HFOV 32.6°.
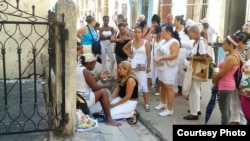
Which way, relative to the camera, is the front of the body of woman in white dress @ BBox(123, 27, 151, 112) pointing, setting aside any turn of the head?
toward the camera

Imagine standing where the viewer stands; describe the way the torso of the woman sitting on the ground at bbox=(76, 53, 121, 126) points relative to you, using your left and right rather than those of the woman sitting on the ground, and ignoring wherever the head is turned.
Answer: facing to the right of the viewer

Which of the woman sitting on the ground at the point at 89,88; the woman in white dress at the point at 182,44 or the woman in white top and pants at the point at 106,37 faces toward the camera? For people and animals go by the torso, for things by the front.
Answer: the woman in white top and pants at the point at 106,37

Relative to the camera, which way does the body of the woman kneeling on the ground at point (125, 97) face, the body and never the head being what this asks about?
to the viewer's left

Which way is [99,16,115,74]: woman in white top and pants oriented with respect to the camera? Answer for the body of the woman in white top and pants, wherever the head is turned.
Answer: toward the camera

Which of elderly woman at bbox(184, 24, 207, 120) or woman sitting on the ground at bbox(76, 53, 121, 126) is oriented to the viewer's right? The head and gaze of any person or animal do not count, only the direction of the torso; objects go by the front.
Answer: the woman sitting on the ground

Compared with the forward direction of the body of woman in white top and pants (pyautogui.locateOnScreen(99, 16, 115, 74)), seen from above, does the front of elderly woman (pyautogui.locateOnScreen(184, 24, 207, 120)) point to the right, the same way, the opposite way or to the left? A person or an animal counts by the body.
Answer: to the right

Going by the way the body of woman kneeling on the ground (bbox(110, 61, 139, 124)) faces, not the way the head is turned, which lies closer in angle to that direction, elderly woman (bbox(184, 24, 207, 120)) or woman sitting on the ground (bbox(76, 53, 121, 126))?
the woman sitting on the ground

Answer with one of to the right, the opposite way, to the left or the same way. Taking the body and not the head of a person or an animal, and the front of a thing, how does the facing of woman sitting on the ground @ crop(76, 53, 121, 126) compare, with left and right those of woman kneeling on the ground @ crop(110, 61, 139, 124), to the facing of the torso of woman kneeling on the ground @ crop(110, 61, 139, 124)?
the opposite way

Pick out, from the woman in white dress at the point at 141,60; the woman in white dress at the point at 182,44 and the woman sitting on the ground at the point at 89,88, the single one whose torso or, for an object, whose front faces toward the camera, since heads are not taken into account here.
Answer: the woman in white dress at the point at 141,60

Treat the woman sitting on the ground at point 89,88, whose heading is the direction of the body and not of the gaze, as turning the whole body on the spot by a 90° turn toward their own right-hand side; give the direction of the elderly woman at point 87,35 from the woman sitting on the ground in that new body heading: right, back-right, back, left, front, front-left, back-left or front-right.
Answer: back

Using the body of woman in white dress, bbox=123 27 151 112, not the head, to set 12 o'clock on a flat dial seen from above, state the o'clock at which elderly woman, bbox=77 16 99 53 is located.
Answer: The elderly woman is roughly at 5 o'clock from the woman in white dress.
